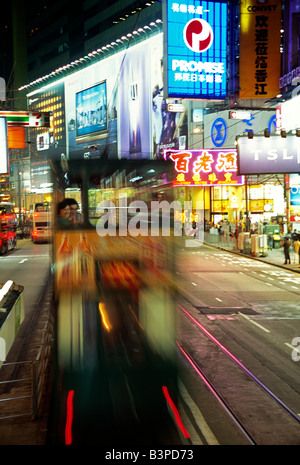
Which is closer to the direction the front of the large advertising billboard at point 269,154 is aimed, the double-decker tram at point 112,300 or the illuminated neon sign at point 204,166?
the double-decker tram

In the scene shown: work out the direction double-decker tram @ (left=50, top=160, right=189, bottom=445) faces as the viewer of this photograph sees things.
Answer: facing away from the viewer

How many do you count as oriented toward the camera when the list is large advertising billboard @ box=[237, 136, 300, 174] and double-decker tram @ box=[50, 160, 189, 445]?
1

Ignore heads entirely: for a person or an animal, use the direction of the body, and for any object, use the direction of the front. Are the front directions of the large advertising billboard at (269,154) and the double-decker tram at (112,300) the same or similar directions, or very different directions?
very different directions

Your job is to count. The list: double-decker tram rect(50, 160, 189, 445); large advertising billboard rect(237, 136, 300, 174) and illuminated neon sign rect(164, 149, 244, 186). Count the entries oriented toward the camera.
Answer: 2

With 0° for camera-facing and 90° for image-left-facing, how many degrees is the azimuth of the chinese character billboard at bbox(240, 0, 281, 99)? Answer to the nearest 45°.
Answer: approximately 0°

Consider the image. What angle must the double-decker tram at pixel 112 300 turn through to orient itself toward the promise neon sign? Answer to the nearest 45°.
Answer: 0° — it already faces it

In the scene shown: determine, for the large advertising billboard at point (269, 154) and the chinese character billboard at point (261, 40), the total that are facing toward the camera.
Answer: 2
